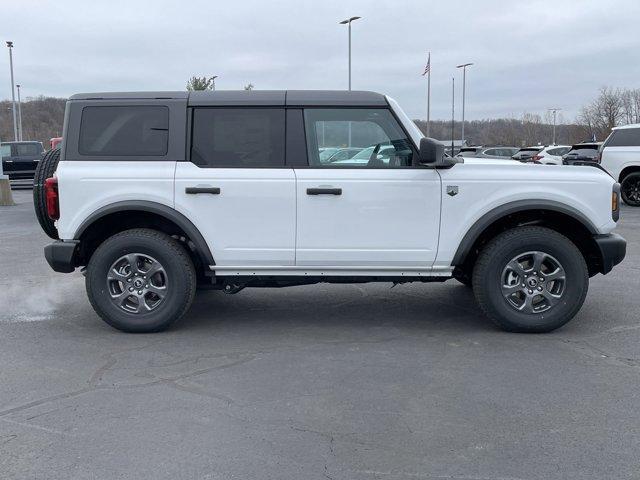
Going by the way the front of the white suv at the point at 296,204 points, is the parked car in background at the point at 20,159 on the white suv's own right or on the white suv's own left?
on the white suv's own left

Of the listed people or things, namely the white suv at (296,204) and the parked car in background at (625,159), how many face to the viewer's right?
2

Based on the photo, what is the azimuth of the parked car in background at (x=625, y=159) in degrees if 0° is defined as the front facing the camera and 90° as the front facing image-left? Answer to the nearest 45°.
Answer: approximately 270°

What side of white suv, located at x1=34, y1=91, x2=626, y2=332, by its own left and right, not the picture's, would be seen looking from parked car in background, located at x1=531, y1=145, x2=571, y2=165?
left

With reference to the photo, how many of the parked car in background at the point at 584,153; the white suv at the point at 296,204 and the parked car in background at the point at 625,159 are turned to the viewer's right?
2

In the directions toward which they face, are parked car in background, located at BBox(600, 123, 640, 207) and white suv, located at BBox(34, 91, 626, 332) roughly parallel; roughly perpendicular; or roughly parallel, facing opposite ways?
roughly parallel

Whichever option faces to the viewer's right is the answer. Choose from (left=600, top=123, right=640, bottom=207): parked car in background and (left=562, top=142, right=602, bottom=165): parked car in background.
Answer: (left=600, top=123, right=640, bottom=207): parked car in background

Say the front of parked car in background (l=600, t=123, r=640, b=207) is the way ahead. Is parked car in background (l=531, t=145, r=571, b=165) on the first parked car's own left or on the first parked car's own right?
on the first parked car's own left

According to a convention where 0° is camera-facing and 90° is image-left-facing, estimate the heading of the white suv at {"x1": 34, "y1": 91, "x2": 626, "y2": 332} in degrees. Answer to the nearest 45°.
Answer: approximately 270°
